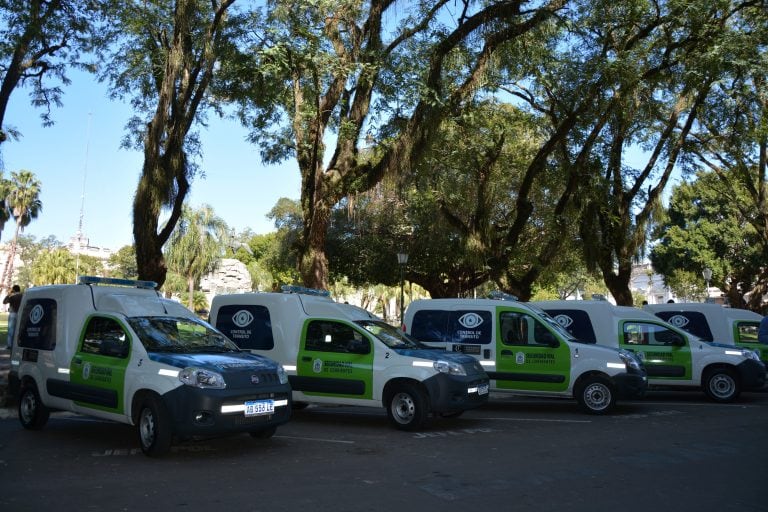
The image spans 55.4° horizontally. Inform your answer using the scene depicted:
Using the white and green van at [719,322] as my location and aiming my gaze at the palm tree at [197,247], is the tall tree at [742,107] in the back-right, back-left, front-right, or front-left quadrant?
front-right

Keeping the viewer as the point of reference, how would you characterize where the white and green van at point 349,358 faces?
facing the viewer and to the right of the viewer

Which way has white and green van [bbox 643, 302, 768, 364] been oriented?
to the viewer's right

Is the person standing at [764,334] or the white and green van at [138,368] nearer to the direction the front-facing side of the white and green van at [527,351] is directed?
the person standing

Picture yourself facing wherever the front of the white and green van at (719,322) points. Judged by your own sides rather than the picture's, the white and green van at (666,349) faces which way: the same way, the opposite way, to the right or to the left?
the same way

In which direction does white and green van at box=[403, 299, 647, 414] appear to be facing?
to the viewer's right

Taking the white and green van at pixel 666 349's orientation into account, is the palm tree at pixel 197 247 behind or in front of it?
behind

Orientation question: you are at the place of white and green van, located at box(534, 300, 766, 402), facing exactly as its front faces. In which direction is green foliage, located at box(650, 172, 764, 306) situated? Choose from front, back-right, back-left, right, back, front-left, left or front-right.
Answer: left

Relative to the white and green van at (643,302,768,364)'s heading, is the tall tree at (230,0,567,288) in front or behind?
behind

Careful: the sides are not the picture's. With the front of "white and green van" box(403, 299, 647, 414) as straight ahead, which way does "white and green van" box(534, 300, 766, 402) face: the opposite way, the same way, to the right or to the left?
the same way

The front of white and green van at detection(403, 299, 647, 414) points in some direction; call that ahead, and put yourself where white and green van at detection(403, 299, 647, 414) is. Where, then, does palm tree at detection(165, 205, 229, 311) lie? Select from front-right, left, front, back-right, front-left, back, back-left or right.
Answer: back-left

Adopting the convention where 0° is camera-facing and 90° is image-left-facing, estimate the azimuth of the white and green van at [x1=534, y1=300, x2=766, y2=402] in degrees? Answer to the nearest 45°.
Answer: approximately 270°

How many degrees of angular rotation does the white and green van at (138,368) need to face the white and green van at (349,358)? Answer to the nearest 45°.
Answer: approximately 45° to its left

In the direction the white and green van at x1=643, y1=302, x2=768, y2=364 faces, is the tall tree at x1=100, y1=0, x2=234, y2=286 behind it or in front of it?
behind

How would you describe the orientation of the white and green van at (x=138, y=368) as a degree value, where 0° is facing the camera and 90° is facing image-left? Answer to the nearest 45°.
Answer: approximately 315°

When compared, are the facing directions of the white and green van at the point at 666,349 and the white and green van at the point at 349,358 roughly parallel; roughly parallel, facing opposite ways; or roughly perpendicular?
roughly parallel

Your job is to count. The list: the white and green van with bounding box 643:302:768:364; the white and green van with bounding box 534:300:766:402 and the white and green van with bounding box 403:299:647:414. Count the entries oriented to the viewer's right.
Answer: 3

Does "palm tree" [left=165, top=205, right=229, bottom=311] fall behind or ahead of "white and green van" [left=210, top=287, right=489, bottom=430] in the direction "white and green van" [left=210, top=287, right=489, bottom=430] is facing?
behind
